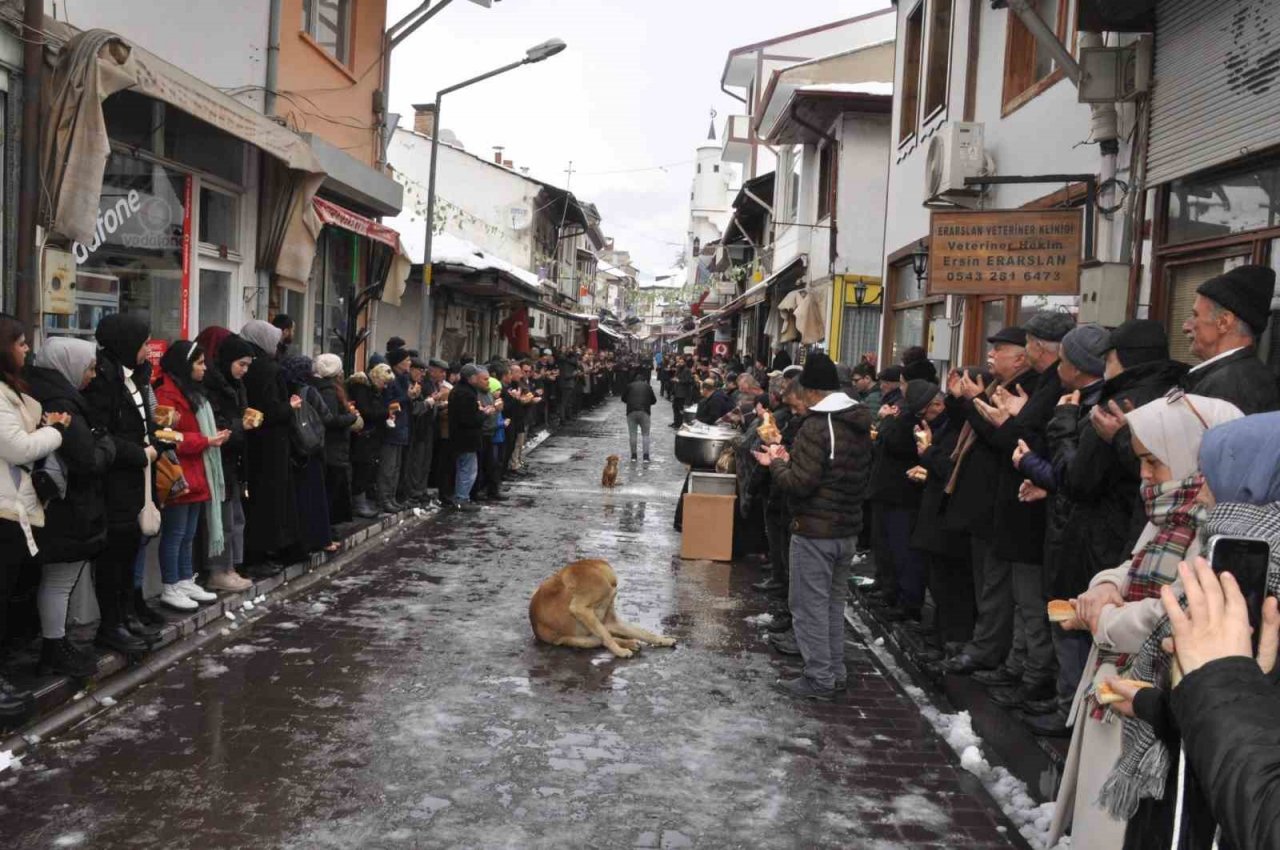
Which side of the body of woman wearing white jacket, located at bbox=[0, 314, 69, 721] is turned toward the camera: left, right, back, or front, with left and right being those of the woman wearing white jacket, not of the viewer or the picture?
right

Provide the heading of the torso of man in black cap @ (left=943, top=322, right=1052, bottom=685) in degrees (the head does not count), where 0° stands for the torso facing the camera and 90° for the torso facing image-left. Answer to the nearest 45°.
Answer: approximately 90°

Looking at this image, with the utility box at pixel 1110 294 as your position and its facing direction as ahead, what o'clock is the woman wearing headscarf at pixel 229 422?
The woman wearing headscarf is roughly at 1 o'clock from the utility box.

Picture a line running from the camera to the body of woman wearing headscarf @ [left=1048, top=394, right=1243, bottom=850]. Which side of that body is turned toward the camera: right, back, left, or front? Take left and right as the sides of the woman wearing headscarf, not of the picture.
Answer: left

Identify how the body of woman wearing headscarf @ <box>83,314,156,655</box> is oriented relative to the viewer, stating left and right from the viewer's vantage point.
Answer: facing to the right of the viewer

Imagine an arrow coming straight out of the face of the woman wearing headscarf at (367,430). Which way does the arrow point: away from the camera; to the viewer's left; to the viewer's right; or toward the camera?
to the viewer's right

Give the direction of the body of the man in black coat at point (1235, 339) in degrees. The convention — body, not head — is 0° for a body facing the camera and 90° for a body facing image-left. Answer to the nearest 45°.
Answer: approximately 90°

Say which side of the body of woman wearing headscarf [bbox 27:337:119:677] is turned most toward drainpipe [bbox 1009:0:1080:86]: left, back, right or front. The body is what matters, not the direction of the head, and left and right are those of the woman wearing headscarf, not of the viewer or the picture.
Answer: front

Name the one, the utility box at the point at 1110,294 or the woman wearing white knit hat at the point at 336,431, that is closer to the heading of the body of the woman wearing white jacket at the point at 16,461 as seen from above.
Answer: the utility box

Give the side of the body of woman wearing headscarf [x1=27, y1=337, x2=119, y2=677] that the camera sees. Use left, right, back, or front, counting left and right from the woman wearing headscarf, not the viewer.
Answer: right

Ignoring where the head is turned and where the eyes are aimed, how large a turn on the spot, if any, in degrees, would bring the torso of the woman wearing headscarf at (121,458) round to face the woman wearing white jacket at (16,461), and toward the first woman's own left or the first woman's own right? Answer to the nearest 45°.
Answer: approximately 135° to the first woman's own right

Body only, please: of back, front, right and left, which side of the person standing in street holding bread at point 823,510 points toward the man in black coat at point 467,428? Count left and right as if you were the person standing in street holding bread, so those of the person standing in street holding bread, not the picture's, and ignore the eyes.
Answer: front

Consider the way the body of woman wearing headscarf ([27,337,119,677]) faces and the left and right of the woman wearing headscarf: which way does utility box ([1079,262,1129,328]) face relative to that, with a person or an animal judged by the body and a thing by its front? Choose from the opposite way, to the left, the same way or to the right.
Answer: the opposite way

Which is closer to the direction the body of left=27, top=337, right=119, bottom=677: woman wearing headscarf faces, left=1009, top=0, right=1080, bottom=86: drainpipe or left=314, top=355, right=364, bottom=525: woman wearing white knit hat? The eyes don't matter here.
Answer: the drainpipe

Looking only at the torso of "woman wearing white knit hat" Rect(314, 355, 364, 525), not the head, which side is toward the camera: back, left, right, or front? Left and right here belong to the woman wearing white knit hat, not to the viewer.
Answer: right

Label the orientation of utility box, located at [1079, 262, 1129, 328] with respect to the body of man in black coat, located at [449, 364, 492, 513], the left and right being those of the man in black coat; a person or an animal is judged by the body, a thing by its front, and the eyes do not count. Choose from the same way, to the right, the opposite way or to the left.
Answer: the opposite way
